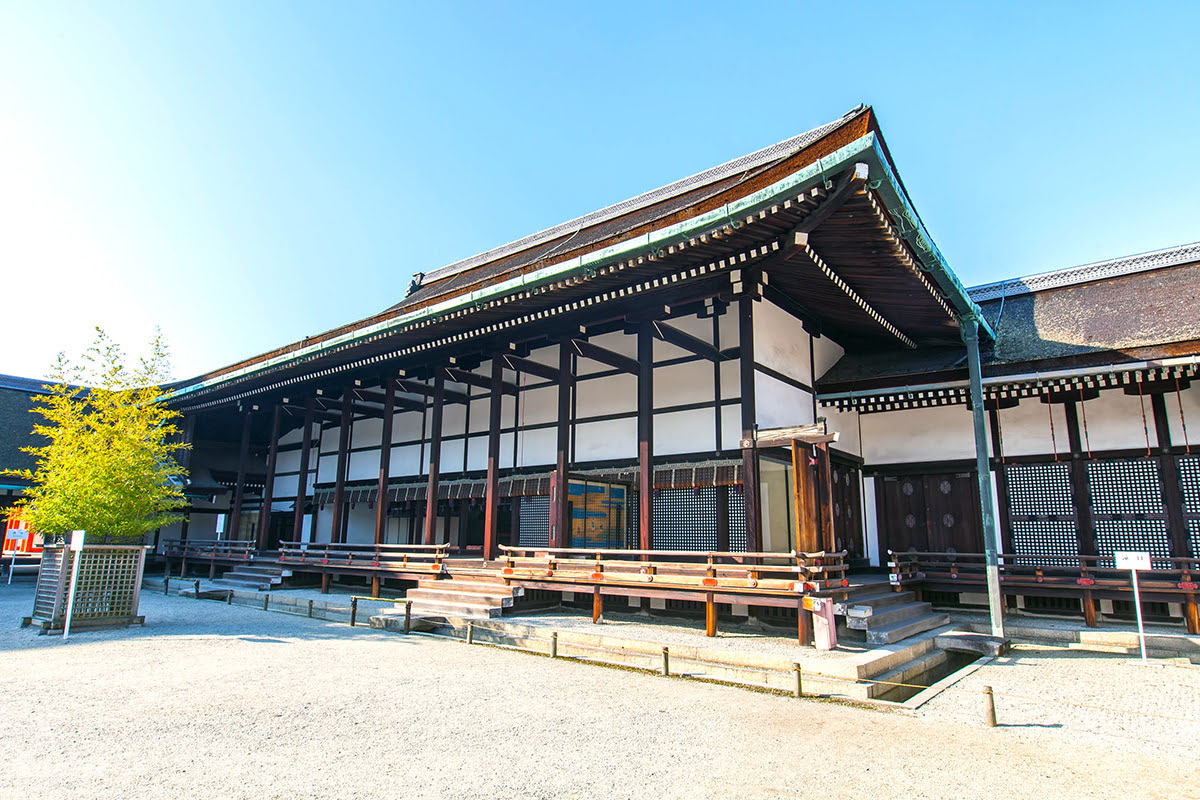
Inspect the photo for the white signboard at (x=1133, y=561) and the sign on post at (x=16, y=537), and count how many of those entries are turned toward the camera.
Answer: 2

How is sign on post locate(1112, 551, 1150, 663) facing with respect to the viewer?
toward the camera

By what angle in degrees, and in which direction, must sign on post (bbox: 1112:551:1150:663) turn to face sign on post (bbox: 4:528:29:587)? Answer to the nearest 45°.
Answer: approximately 90° to its right

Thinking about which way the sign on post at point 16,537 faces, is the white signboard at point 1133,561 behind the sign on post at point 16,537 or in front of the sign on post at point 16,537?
in front

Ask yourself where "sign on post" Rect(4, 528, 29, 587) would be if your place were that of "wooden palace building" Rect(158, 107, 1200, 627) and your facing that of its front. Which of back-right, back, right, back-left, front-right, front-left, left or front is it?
front-right

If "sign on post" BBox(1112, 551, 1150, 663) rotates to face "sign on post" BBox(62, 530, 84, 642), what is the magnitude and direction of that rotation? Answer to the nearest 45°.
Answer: approximately 45° to its right

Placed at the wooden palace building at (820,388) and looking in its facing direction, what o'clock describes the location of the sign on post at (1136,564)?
The sign on post is roughly at 9 o'clock from the wooden palace building.
